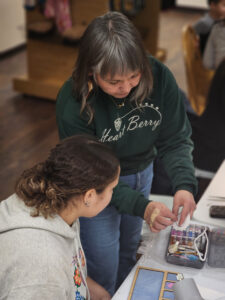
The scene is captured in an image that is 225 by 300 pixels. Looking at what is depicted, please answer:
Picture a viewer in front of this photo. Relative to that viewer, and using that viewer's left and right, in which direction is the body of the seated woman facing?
facing to the right of the viewer

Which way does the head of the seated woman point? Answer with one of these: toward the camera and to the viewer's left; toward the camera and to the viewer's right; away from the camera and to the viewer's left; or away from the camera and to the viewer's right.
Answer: away from the camera and to the viewer's right

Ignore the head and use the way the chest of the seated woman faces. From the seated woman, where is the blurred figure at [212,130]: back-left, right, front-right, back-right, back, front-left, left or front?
front-left

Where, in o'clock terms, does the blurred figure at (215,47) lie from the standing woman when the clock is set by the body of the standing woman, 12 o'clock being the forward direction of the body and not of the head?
The blurred figure is roughly at 8 o'clock from the standing woman.

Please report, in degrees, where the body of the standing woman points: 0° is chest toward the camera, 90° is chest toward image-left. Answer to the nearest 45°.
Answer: approximately 315°

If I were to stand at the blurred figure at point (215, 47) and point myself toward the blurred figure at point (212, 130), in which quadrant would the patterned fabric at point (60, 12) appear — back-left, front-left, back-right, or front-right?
back-right

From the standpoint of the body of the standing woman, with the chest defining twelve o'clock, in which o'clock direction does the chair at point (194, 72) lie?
The chair is roughly at 8 o'clock from the standing woman.

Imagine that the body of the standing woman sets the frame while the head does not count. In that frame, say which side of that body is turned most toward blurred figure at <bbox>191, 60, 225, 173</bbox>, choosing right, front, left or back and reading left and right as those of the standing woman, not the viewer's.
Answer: left

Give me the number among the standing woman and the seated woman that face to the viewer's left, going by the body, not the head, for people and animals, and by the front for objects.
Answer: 0
